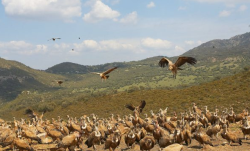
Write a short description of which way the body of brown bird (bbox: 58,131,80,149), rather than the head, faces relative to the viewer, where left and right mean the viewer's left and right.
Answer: facing to the right of the viewer
